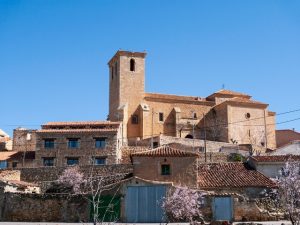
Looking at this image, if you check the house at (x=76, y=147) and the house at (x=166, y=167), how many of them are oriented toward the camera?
2

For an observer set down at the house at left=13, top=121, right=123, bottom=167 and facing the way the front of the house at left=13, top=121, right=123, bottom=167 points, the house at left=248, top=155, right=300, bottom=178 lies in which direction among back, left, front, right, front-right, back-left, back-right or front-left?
front-left

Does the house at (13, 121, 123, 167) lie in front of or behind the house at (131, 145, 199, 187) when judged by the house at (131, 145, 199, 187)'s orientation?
behind

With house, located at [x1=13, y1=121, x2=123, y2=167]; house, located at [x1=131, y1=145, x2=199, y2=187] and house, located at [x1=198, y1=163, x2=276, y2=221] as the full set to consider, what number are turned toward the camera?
3

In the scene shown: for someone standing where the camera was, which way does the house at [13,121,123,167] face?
facing the viewer

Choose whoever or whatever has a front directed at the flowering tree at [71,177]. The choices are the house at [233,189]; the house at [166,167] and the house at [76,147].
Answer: the house at [76,147]

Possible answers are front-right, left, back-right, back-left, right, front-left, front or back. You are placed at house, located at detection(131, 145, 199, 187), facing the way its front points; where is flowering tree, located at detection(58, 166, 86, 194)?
back-right

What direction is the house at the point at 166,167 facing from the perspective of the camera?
toward the camera

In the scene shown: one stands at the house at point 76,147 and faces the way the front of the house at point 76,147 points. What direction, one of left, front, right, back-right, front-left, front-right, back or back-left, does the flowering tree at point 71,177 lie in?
front

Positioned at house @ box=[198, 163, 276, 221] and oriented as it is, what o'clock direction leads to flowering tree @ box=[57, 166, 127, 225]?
The flowering tree is roughly at 3 o'clock from the house.

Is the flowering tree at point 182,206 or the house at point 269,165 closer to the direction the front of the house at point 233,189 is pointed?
the flowering tree

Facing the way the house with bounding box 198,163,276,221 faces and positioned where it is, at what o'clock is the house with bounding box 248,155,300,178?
the house with bounding box 248,155,300,178 is roughly at 7 o'clock from the house with bounding box 198,163,276,221.

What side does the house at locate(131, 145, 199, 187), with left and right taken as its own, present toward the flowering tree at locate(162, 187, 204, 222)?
front

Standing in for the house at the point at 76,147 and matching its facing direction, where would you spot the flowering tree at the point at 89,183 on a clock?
The flowering tree is roughly at 12 o'clock from the house.
